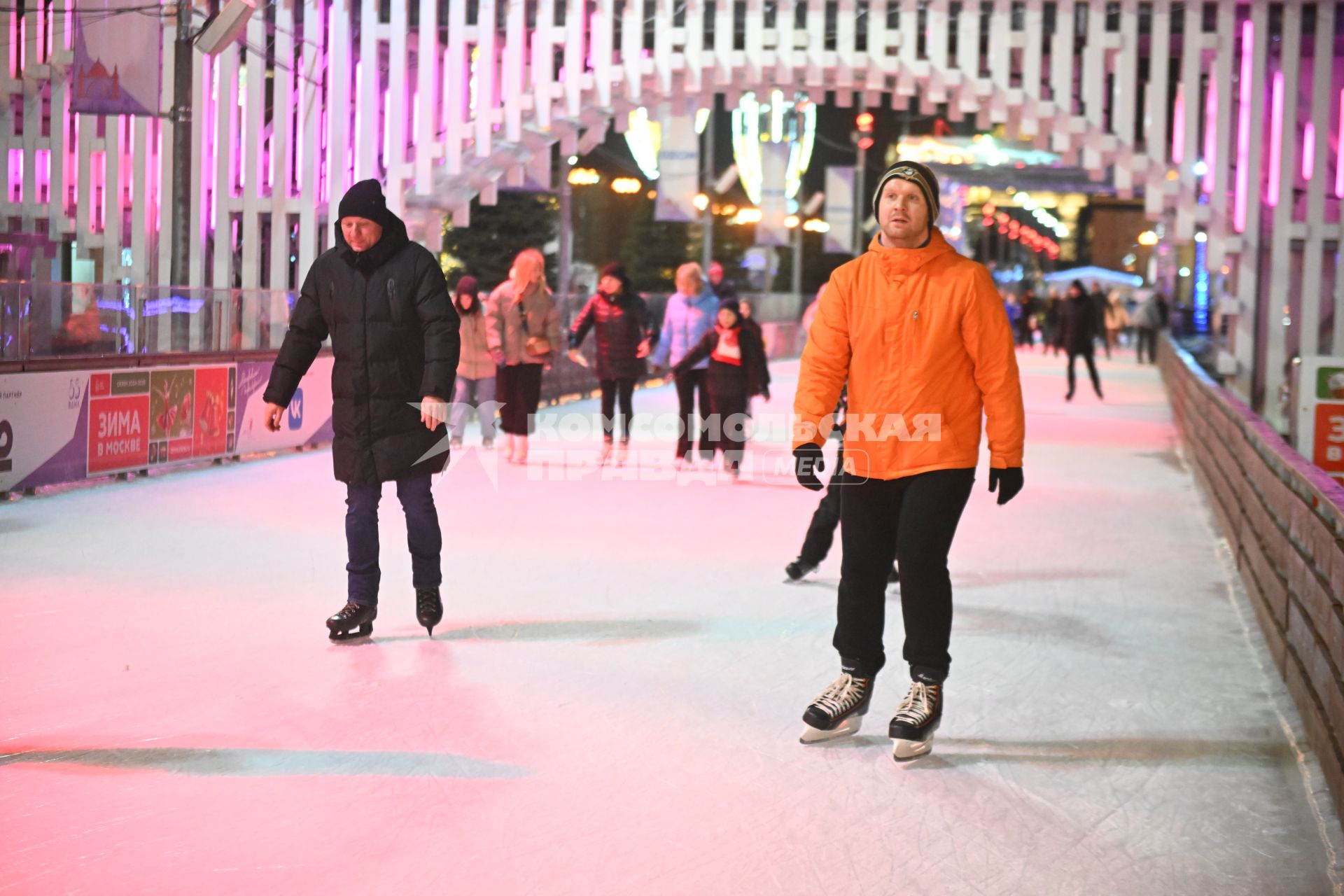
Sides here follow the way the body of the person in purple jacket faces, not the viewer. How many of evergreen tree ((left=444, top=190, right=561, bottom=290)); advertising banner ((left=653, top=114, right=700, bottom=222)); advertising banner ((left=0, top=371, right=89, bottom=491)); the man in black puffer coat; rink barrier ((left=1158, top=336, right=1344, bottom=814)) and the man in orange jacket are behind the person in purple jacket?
2

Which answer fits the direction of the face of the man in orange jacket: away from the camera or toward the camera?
toward the camera

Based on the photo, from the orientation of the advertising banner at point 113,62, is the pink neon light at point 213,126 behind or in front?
behind

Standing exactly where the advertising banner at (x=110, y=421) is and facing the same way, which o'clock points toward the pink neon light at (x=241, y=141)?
The pink neon light is roughly at 8 o'clock from the advertising banner.

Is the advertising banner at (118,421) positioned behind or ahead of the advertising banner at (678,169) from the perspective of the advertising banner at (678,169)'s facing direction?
ahead

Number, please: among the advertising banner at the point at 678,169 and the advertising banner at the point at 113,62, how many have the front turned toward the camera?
2

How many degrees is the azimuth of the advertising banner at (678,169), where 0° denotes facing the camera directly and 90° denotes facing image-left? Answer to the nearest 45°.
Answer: approximately 0°

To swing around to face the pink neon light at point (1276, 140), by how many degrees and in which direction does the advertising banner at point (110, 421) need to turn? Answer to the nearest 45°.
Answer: approximately 45° to its left

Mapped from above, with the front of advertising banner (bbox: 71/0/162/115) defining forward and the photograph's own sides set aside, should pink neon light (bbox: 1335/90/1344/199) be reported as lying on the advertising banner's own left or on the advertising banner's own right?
on the advertising banner's own left

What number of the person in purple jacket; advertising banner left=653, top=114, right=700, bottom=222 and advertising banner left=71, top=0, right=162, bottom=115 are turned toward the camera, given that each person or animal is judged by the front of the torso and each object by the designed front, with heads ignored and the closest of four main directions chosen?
3

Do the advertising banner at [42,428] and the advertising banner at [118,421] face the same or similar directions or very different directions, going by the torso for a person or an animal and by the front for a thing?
same or similar directions

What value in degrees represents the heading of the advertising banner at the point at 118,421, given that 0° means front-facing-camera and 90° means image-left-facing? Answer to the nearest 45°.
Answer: approximately 315°

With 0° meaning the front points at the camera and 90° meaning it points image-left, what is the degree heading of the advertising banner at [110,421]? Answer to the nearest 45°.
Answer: approximately 315°

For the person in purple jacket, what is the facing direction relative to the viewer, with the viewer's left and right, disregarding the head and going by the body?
facing the viewer

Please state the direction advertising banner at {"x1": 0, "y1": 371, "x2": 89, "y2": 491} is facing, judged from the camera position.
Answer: facing the viewer and to the right of the viewer

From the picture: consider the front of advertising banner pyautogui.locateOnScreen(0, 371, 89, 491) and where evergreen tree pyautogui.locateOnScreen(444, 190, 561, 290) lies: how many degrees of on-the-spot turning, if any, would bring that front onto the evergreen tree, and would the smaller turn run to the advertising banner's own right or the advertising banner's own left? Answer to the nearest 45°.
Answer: approximately 135° to the advertising banner's own left
